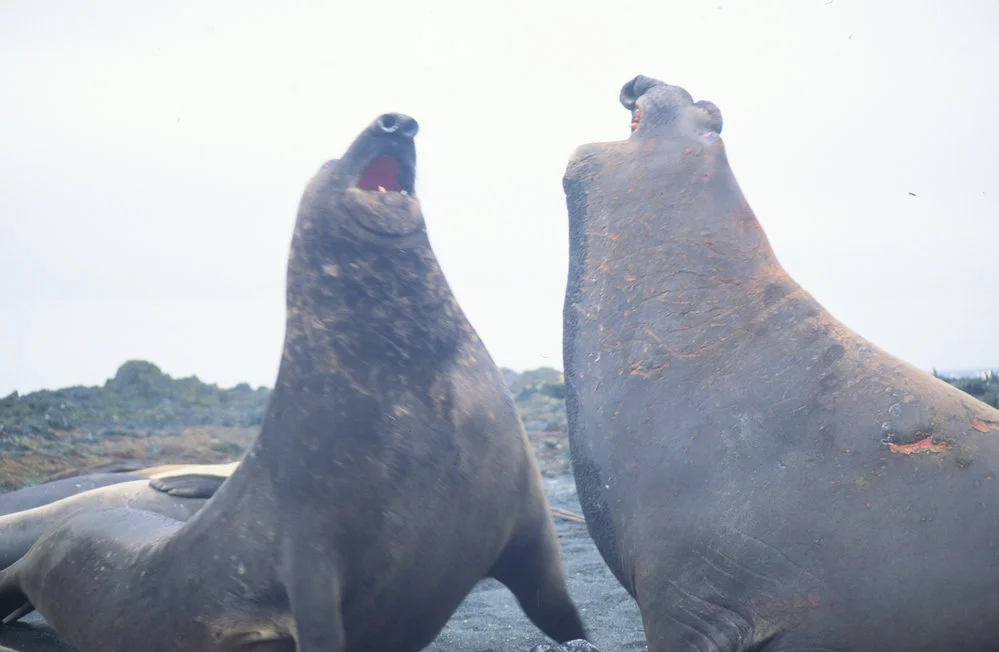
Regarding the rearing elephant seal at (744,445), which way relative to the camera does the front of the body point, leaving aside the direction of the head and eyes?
to the viewer's left

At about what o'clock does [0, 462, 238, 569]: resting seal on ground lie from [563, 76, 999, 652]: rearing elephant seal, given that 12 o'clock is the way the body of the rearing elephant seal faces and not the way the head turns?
The resting seal on ground is roughly at 1 o'clock from the rearing elephant seal.
